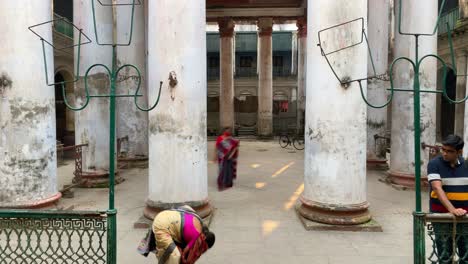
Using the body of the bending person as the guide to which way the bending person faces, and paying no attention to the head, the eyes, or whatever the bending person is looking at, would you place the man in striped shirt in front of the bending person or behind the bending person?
in front

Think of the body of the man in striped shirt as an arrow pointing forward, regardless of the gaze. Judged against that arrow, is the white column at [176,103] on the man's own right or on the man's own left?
on the man's own right

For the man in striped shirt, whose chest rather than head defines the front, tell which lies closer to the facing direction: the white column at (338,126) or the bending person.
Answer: the bending person

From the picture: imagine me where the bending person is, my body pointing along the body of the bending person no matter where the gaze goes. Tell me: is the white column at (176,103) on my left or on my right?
on my left

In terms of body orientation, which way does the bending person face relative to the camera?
to the viewer's right

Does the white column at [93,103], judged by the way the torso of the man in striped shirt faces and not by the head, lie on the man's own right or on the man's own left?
on the man's own right

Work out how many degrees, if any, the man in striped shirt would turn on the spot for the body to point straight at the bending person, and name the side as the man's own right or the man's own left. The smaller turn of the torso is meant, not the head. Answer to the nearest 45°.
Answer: approximately 45° to the man's own right

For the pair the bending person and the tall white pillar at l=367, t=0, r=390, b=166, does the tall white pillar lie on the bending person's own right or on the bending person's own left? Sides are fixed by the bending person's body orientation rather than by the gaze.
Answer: on the bending person's own left

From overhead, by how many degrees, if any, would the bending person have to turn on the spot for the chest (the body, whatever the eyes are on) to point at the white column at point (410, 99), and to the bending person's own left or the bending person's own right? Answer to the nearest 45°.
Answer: approximately 45° to the bending person's own left
